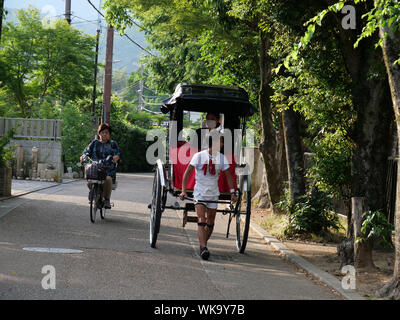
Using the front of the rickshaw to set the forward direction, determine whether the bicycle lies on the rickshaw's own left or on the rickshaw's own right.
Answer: on the rickshaw's own right

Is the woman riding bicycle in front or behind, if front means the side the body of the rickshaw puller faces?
behind

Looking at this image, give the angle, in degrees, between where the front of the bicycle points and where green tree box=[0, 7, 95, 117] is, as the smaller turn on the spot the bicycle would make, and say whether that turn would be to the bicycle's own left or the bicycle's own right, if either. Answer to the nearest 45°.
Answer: approximately 180°

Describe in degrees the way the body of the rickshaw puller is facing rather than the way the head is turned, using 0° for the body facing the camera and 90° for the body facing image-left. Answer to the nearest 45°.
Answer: approximately 0°

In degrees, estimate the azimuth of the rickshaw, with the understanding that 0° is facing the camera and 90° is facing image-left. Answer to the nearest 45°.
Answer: approximately 0°
